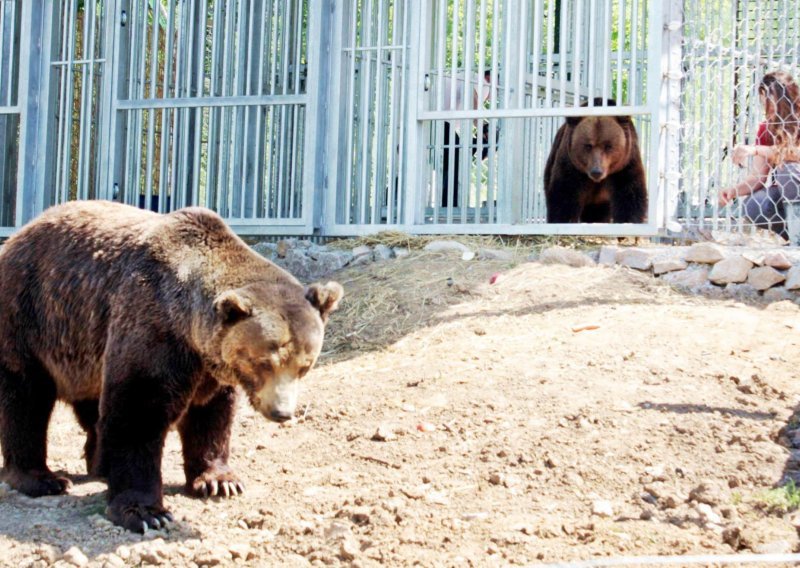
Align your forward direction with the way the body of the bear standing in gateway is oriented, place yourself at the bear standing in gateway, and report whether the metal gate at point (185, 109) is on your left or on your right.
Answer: on your right

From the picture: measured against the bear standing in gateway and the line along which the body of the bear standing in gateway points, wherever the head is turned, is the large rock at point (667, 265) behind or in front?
in front

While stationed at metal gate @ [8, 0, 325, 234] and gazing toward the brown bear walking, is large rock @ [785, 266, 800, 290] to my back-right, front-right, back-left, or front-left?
front-left

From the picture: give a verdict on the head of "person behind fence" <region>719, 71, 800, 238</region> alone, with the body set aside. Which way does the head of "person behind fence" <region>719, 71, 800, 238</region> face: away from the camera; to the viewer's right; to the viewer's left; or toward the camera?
to the viewer's left

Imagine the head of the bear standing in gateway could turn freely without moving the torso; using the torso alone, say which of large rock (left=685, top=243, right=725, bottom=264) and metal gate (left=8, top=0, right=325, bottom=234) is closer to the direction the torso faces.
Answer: the large rock

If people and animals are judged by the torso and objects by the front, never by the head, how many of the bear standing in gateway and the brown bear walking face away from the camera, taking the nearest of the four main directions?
0

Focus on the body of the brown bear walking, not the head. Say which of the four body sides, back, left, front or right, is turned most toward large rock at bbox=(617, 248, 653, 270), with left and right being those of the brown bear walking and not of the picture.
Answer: left

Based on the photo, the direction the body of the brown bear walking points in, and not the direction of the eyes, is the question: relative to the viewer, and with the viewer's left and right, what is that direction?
facing the viewer and to the right of the viewer

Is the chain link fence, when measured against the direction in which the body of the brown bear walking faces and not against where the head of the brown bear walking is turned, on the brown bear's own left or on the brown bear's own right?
on the brown bear's own left

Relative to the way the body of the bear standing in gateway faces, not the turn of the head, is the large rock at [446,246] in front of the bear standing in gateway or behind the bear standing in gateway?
in front

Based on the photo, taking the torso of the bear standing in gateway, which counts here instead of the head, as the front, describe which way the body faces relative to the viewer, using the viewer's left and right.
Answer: facing the viewer
